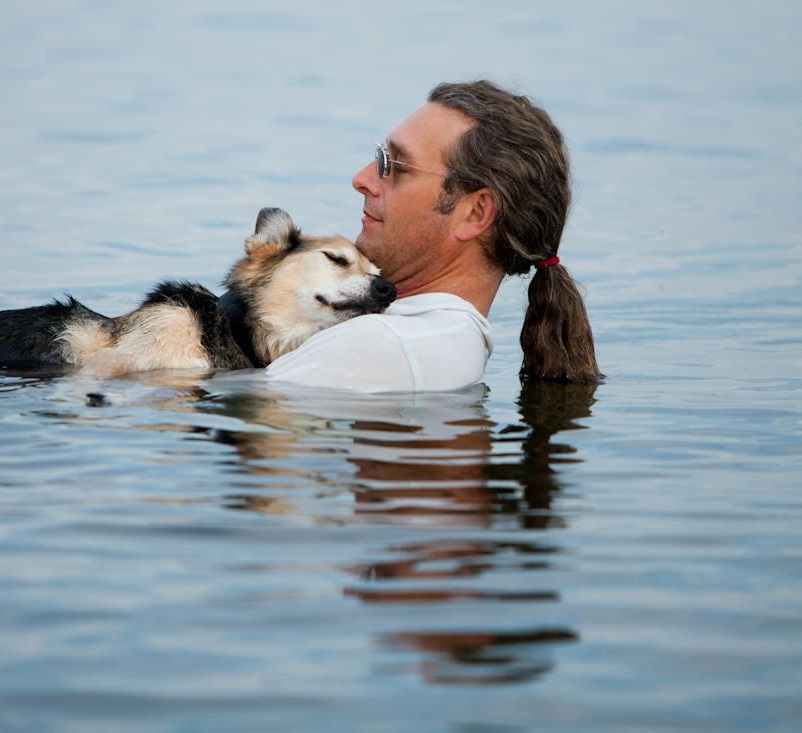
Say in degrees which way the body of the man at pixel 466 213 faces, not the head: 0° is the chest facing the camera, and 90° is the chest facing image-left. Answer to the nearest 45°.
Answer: approximately 90°

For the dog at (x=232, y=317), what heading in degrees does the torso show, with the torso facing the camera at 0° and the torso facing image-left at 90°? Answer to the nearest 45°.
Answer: approximately 270°

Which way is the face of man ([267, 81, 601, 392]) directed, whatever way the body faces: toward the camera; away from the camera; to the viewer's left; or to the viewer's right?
to the viewer's left
